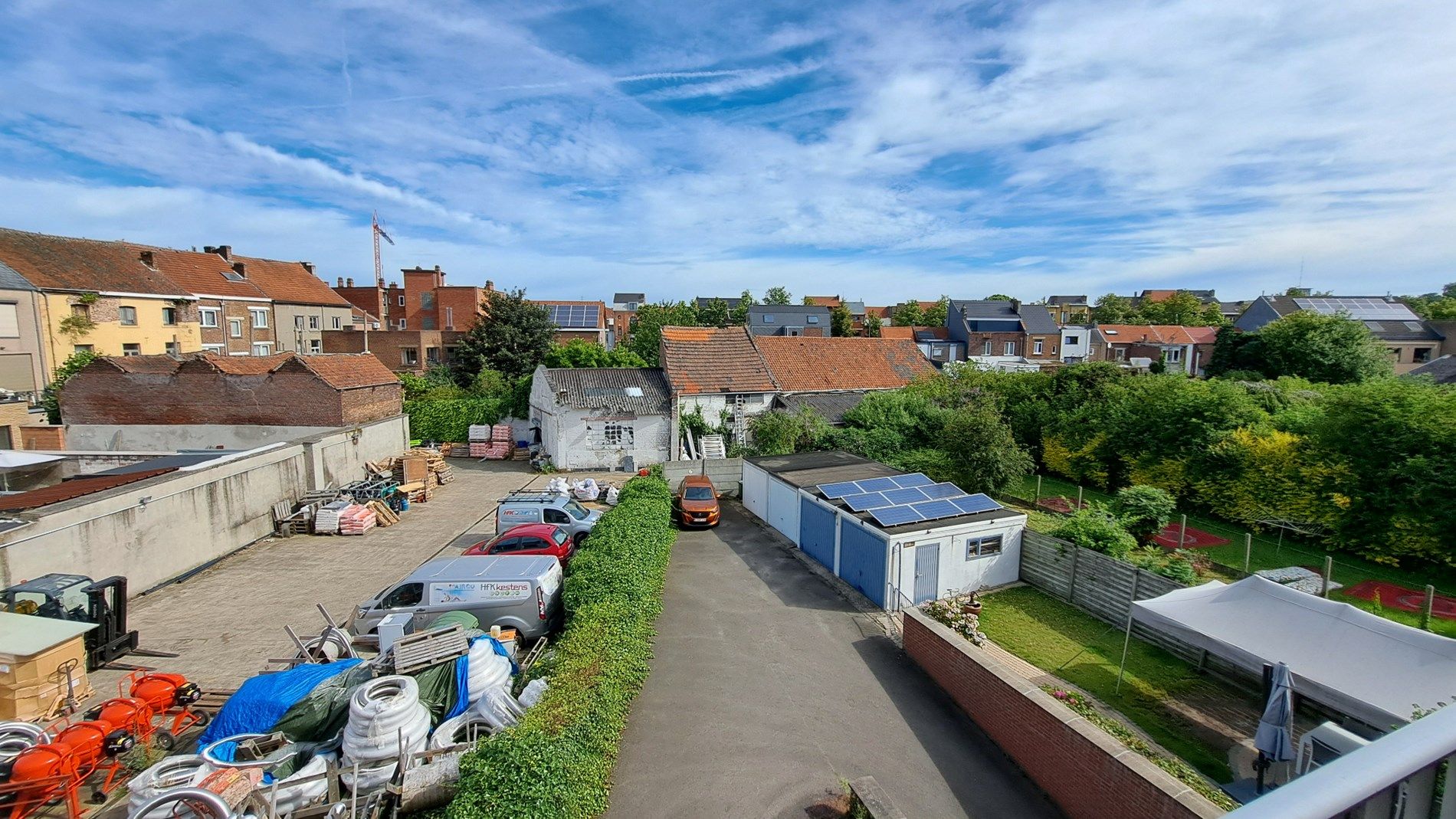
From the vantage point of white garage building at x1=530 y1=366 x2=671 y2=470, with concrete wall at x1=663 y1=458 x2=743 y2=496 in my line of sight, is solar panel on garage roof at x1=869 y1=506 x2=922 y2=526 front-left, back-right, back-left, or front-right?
front-right

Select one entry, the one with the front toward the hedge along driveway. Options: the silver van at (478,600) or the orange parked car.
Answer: the orange parked car

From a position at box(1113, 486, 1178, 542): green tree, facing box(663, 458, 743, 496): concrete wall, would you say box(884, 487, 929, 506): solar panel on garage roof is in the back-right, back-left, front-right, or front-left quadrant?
front-left

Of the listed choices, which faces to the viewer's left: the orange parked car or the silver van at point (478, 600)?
the silver van

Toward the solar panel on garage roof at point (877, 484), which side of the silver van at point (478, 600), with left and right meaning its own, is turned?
back

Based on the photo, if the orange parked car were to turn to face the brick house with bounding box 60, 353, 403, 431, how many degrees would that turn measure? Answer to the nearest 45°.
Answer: approximately 90° to its right

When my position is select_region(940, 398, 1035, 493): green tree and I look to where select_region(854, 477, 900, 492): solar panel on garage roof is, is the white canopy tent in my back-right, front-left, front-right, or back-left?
front-left

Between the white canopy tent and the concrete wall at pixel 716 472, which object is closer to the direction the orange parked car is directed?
the white canopy tent

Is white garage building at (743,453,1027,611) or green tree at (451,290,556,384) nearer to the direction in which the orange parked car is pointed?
the white garage building

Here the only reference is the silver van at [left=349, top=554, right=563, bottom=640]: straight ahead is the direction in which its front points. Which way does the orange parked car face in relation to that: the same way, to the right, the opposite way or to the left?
to the left

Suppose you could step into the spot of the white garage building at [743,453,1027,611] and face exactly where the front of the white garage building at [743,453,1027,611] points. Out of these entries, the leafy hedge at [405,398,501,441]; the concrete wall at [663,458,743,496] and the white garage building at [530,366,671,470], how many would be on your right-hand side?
3

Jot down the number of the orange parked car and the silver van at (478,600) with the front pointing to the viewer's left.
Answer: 1

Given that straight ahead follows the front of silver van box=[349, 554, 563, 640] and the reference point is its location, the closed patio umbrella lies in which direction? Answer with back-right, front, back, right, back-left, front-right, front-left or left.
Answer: back-left

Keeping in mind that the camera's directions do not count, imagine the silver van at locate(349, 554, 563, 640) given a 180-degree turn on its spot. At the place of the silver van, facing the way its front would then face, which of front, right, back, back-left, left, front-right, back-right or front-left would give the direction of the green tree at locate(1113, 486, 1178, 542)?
front

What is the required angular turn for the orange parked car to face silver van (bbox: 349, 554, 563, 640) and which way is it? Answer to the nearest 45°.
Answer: approximately 45° to its right

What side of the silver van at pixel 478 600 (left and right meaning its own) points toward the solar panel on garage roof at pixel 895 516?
back

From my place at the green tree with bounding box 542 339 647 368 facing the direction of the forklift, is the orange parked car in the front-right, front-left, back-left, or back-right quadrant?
front-left

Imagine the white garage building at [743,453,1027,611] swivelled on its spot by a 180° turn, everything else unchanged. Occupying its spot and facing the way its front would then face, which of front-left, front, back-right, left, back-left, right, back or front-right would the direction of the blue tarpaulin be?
back

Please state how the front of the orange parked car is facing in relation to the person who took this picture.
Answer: facing the viewer

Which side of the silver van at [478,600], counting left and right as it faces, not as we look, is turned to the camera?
left

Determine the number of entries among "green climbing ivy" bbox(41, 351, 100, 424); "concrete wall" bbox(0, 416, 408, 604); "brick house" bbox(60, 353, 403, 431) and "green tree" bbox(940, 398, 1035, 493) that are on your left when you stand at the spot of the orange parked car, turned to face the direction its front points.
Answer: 1
